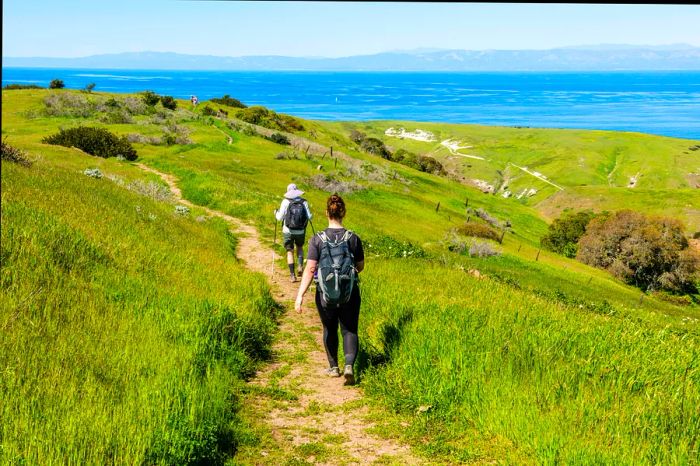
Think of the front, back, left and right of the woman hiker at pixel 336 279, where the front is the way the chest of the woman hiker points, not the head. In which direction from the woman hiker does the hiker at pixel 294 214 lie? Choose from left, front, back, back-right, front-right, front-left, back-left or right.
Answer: front

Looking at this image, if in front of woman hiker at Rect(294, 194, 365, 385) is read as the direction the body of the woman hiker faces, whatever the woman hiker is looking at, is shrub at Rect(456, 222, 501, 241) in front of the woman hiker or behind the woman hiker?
in front

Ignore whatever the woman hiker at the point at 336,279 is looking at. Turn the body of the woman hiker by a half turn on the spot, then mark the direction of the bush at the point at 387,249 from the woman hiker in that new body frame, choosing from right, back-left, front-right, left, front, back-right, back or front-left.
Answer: back

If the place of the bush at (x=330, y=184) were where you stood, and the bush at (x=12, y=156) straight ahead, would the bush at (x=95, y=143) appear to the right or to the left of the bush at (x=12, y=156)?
right

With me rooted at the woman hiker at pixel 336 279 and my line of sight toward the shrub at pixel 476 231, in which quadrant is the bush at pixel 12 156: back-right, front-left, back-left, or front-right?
front-left

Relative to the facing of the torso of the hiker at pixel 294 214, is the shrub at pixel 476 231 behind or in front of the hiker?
in front

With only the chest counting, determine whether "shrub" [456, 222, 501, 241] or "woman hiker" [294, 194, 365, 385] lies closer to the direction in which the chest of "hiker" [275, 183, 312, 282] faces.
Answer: the shrub

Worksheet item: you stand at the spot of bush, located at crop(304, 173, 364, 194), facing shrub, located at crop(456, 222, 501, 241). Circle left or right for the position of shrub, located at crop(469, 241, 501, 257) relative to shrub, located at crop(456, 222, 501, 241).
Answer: right

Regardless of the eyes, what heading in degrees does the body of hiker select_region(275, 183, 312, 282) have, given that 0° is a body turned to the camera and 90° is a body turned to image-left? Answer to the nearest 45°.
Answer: approximately 180°

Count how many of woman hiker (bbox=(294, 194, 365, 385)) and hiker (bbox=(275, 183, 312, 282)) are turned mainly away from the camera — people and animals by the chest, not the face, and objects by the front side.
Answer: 2

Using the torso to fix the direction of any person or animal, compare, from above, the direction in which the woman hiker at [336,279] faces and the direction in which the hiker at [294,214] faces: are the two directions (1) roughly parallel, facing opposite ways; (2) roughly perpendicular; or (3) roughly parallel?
roughly parallel

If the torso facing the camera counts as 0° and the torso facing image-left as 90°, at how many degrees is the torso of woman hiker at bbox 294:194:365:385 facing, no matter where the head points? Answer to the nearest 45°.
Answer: approximately 180°

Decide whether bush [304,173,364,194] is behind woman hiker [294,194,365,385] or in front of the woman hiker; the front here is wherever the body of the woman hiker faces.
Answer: in front
